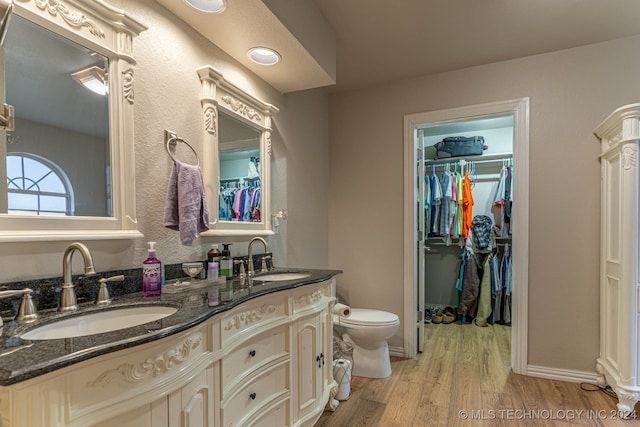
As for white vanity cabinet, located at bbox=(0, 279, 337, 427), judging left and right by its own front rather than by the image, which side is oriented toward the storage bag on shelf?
left

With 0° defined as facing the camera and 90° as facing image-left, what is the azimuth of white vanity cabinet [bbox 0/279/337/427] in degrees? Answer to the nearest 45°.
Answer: approximately 315°

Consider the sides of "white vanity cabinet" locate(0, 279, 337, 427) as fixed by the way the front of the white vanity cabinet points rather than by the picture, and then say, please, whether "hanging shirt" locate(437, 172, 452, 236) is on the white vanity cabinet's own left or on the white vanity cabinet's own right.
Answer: on the white vanity cabinet's own left

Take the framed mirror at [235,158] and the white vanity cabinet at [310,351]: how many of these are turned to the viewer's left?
0

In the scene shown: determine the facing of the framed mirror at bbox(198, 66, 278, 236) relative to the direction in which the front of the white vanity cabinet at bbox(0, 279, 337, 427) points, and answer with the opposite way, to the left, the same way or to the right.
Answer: the same way

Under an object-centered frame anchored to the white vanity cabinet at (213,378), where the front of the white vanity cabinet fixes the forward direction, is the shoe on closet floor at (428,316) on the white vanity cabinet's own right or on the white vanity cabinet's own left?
on the white vanity cabinet's own left

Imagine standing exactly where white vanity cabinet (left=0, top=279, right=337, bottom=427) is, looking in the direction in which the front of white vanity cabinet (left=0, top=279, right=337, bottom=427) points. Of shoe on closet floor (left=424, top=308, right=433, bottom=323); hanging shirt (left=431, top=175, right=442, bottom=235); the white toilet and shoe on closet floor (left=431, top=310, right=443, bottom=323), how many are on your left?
4

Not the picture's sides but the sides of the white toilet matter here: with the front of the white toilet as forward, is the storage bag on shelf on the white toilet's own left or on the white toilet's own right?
on the white toilet's own left

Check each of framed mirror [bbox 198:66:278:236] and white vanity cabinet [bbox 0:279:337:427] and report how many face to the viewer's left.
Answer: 0

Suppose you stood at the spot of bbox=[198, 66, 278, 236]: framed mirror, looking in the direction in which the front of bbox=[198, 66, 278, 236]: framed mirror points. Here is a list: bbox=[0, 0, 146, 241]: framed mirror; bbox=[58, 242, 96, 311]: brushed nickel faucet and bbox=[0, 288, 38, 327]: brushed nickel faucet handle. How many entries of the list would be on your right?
3

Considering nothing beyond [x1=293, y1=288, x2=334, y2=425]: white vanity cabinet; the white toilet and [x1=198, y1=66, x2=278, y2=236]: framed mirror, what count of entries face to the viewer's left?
0

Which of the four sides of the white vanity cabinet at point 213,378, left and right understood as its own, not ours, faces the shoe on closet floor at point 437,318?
left

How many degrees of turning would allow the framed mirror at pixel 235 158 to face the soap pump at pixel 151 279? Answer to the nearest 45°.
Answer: approximately 90° to its right

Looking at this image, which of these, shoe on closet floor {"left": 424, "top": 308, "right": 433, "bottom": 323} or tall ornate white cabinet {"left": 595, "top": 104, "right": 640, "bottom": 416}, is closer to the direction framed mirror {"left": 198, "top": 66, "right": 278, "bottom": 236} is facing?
the tall ornate white cabinet

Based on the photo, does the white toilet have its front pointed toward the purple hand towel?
no

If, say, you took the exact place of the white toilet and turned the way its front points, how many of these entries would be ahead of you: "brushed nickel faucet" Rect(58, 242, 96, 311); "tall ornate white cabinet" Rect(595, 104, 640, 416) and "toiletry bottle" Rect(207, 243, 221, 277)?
1

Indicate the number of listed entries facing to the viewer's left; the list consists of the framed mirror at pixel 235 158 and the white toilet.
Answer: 0
